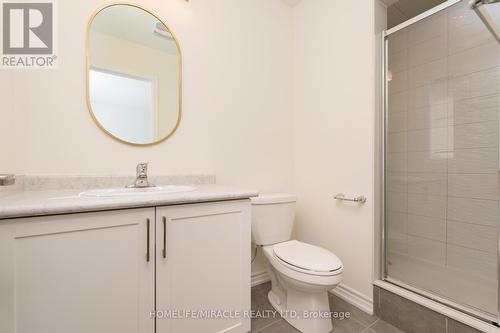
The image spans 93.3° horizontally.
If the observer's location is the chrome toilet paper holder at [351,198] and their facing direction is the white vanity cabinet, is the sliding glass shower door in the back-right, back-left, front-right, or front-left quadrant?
back-left

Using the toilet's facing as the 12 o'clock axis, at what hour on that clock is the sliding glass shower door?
The sliding glass shower door is roughly at 10 o'clock from the toilet.

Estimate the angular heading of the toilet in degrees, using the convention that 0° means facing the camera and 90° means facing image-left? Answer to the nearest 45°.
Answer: approximately 315°

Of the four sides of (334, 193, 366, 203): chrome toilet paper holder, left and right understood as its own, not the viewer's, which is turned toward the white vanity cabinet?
front

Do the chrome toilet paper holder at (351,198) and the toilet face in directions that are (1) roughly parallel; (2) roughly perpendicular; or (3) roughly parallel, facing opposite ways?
roughly perpendicular

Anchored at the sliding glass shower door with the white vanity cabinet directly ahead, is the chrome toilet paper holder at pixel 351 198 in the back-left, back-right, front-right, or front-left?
front-right

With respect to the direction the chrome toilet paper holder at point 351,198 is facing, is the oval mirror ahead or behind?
ahead

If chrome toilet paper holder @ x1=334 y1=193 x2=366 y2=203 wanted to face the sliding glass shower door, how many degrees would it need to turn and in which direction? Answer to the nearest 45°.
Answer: approximately 135° to its left

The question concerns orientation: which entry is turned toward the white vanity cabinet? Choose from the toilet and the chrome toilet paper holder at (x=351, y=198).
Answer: the chrome toilet paper holder

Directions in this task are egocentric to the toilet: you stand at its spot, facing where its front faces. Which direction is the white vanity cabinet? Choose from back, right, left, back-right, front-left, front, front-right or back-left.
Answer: right

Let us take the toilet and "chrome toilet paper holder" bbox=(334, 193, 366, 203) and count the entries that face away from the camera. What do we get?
0
